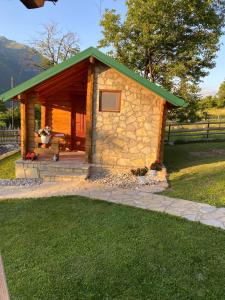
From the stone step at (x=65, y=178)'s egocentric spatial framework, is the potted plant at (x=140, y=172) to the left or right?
on its left

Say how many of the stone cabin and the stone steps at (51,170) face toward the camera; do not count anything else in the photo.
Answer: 2

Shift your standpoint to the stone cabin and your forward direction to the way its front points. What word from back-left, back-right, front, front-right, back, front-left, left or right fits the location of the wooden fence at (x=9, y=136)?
back-right

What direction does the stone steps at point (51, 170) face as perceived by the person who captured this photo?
facing the viewer

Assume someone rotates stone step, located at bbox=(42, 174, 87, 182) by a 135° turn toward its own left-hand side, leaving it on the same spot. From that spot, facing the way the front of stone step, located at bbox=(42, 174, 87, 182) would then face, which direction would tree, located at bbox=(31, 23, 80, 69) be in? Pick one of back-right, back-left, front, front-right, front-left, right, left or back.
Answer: front-left

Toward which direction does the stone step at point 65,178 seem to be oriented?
toward the camera

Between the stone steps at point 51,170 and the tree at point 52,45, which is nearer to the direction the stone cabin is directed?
the stone steps

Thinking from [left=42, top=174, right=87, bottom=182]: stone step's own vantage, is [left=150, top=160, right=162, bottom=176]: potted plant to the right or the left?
on its left
